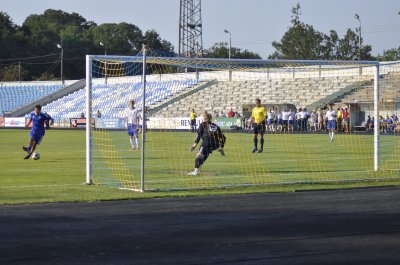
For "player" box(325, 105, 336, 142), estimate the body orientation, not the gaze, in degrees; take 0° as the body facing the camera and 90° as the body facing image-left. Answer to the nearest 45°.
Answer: approximately 0°

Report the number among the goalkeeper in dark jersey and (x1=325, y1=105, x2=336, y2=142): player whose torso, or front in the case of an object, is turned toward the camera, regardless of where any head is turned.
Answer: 1

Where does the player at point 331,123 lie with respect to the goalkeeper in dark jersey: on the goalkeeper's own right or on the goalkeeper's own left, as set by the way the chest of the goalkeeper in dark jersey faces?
on the goalkeeper's own right

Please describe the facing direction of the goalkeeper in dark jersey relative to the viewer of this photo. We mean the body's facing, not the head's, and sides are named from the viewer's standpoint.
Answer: facing away from the viewer and to the left of the viewer

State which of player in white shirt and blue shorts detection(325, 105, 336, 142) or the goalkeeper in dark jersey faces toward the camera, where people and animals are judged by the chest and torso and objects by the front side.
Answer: the player in white shirt and blue shorts

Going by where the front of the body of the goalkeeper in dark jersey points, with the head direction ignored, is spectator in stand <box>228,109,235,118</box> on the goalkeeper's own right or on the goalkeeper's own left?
on the goalkeeper's own right

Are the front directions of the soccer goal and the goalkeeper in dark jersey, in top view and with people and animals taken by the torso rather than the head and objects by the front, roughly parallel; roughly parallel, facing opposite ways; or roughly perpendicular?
roughly parallel

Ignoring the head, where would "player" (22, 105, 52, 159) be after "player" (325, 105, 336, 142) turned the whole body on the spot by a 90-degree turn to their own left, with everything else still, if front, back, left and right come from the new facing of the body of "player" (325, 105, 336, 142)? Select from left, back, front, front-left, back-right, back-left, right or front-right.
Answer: back-right

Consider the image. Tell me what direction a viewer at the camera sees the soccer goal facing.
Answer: facing away from the viewer and to the left of the viewer
